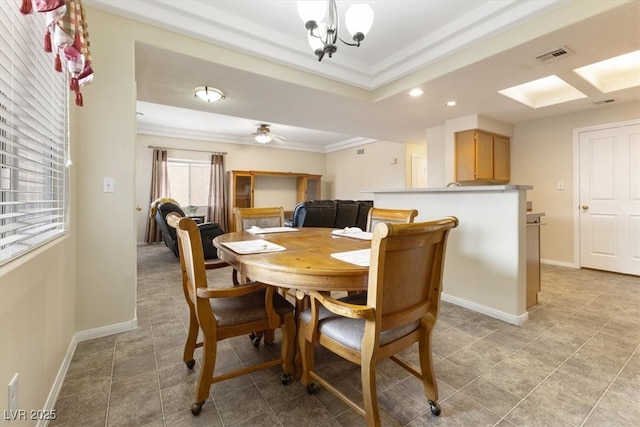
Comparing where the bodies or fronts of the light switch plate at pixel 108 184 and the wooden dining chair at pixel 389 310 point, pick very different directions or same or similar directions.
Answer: very different directions

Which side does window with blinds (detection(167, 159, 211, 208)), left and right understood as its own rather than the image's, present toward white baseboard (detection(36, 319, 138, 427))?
front

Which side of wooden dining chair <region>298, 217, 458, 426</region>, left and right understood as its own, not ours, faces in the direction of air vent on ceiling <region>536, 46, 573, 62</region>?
right

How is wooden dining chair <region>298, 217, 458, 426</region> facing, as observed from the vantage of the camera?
facing away from the viewer and to the left of the viewer

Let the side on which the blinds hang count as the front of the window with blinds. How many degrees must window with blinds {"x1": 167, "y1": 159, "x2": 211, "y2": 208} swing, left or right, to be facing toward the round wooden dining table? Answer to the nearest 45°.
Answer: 0° — it already faces it

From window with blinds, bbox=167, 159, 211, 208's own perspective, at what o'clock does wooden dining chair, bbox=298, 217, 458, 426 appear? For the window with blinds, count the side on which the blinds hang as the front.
The wooden dining chair is roughly at 12 o'clock from the window with blinds.

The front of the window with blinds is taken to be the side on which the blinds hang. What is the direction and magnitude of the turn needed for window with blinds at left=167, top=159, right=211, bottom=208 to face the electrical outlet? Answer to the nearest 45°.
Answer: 0° — it already faces it

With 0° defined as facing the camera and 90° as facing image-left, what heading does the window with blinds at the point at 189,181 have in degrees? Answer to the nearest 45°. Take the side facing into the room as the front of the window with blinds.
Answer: approximately 0°
